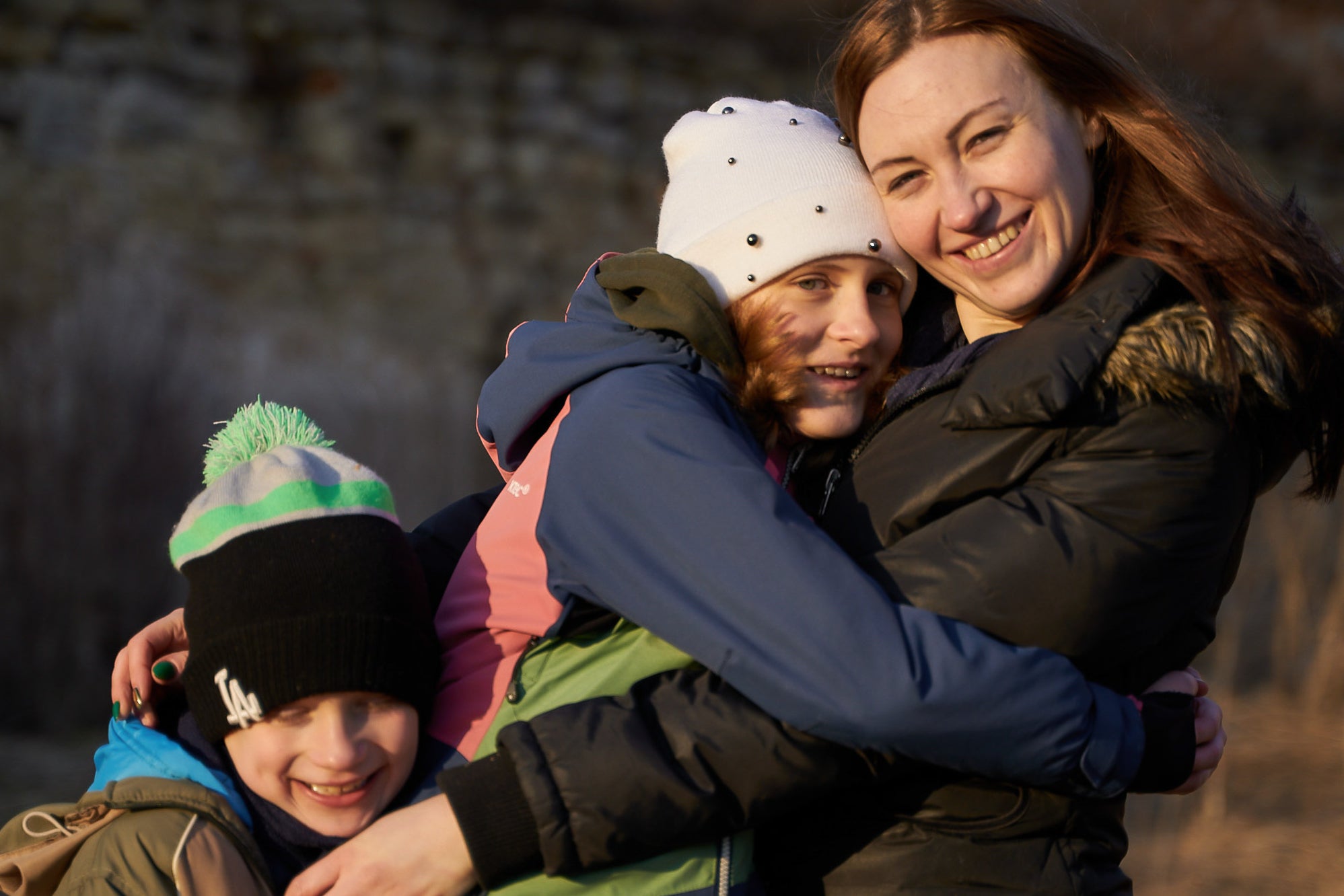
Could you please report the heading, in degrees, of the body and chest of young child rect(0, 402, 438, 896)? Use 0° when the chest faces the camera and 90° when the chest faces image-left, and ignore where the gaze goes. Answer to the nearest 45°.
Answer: approximately 315°
